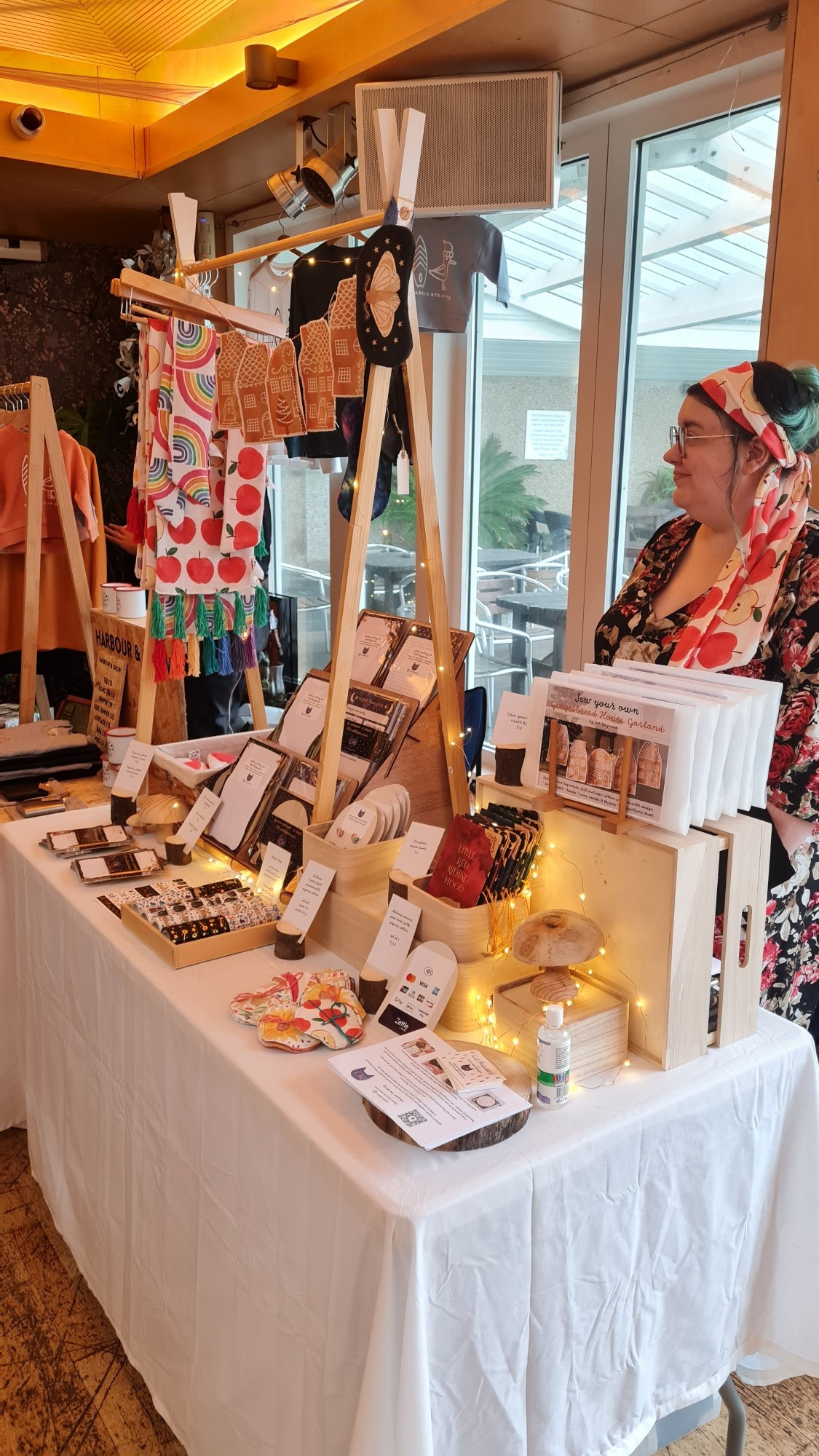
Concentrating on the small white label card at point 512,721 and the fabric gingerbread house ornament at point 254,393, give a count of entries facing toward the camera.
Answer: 2

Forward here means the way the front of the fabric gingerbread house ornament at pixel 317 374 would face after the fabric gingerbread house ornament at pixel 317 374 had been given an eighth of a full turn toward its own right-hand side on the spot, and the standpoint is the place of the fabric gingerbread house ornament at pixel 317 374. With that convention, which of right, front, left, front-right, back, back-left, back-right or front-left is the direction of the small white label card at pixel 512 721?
left

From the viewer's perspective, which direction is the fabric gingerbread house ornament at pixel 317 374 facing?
toward the camera

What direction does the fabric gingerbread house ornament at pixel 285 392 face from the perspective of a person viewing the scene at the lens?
facing the viewer and to the left of the viewer

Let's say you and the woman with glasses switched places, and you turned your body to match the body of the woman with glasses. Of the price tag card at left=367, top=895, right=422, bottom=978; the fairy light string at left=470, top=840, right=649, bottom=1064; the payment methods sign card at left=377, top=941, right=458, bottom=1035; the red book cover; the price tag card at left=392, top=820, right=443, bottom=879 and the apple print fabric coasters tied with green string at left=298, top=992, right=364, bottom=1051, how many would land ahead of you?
6

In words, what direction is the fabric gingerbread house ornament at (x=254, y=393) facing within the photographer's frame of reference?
facing the viewer

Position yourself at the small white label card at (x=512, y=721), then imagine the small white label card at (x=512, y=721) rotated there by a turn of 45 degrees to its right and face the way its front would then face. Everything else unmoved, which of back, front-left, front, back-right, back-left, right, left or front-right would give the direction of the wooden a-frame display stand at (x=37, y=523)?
right

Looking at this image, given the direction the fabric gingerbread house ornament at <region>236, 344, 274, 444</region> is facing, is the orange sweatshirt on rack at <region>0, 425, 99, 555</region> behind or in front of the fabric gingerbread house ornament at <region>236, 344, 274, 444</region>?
behind

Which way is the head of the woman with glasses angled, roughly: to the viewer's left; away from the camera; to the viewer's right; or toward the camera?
to the viewer's left
